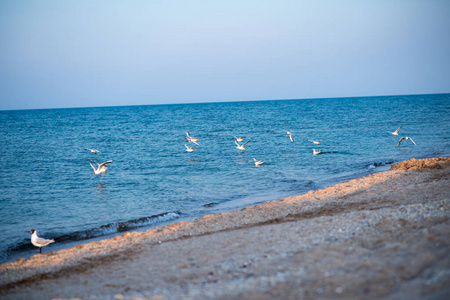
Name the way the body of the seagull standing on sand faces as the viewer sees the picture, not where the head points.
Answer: to the viewer's left
